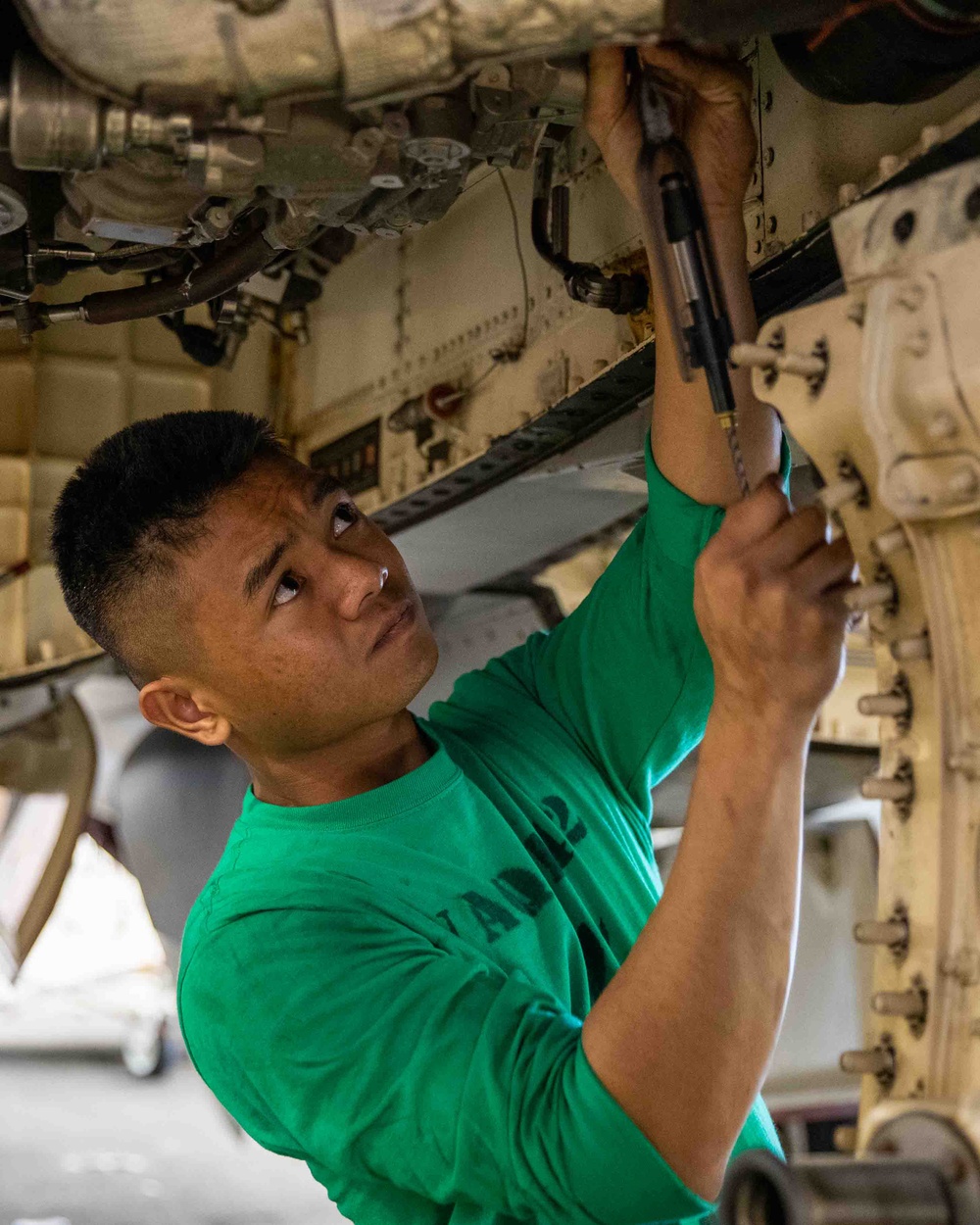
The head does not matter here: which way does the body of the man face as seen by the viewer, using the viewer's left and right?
facing the viewer and to the right of the viewer

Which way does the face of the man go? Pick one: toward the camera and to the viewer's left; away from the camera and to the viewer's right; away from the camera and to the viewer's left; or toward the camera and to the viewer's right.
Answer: toward the camera and to the viewer's right
